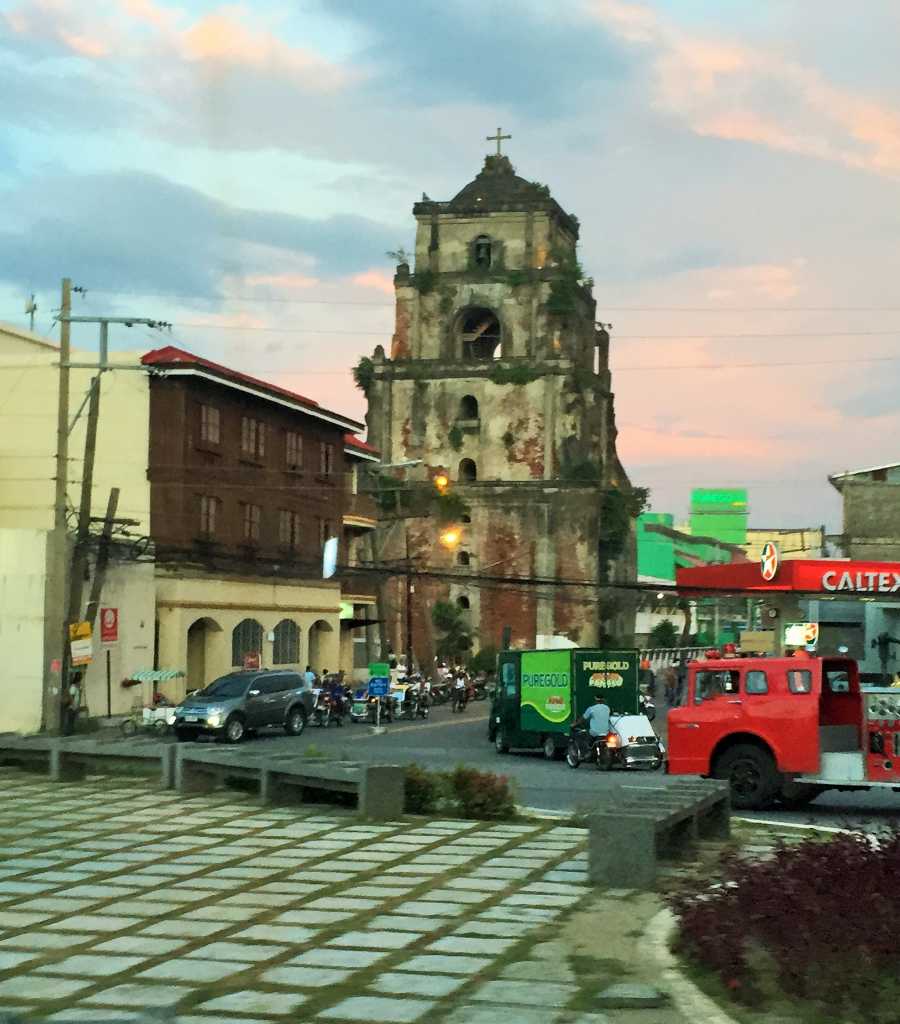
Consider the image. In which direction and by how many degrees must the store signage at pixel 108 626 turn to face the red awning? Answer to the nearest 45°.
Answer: approximately 90° to its left

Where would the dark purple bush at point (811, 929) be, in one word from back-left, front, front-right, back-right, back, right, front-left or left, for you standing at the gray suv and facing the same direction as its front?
front-left

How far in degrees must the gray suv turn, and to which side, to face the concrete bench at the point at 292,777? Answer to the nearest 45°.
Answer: approximately 45° to its left

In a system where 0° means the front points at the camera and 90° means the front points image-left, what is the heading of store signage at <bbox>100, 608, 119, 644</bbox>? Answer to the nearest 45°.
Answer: approximately 0°

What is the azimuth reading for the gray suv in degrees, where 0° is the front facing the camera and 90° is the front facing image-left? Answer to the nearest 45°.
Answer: approximately 45°

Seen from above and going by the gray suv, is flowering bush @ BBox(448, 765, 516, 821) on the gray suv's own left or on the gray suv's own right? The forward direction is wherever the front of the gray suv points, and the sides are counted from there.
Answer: on the gray suv's own left

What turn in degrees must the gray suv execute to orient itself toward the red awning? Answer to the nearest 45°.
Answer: approximately 135° to its left

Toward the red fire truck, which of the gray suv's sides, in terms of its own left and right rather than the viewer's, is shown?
left

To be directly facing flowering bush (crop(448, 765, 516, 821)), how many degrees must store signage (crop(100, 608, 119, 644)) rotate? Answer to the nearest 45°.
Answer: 0° — it already faces it
